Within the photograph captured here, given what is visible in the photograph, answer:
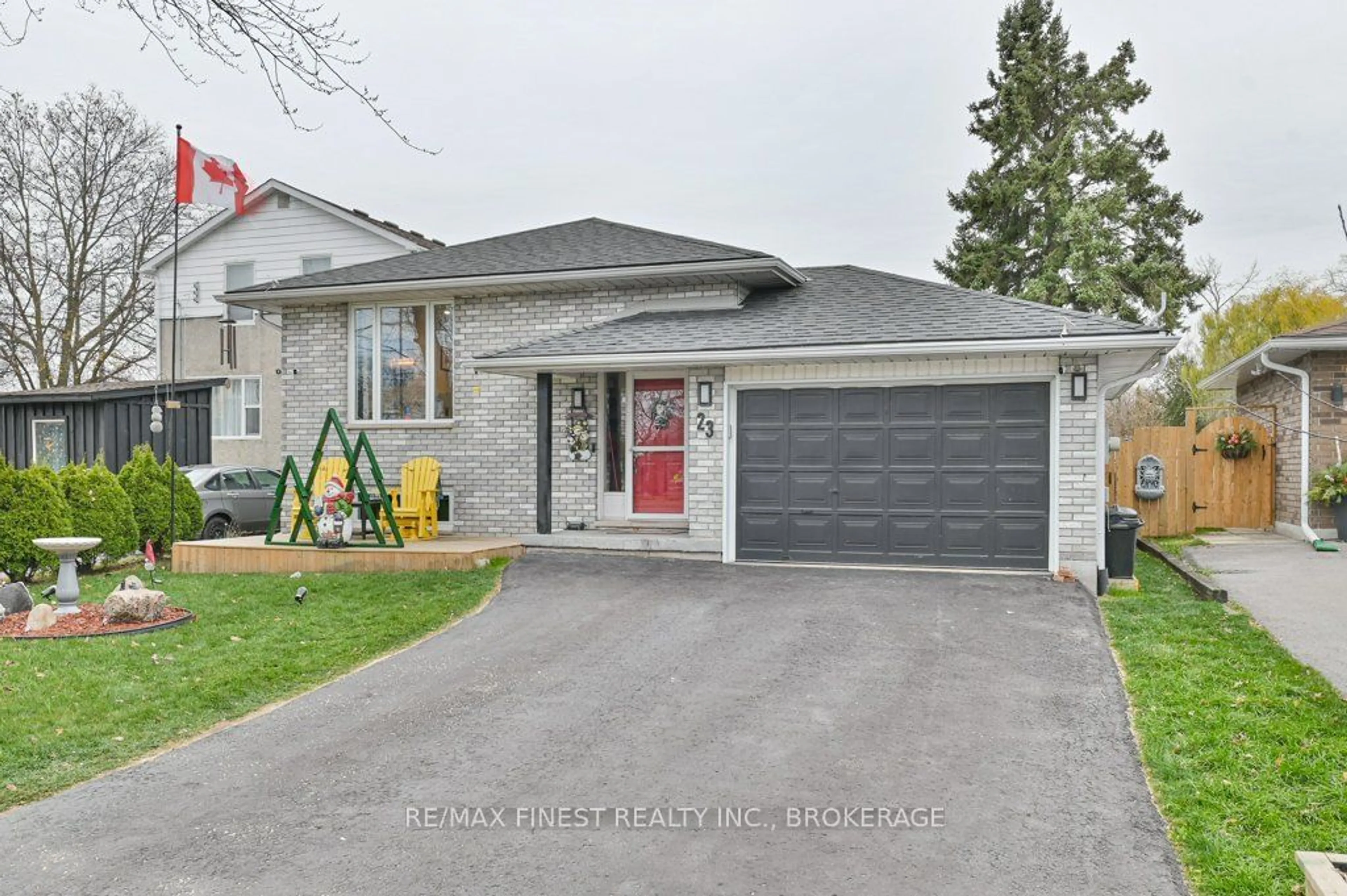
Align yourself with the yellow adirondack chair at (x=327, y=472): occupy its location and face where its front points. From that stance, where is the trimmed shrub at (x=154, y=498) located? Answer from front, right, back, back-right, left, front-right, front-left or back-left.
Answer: right

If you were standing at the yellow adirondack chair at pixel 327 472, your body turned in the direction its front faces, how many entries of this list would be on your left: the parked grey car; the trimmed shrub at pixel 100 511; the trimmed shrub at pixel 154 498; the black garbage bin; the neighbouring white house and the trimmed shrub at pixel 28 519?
1

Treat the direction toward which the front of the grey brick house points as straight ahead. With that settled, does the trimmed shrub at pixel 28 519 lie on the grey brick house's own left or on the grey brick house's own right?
on the grey brick house's own right

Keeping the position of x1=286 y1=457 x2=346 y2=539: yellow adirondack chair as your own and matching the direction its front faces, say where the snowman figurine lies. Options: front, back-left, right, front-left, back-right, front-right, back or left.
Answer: front-left

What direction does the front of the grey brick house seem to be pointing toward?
toward the camera

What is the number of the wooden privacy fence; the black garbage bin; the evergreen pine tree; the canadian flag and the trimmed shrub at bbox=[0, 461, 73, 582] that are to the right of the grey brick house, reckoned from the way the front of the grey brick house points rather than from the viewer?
2

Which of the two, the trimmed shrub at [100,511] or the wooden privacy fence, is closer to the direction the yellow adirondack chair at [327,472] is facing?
the trimmed shrub

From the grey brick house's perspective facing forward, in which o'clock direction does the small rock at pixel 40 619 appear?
The small rock is roughly at 2 o'clock from the grey brick house.

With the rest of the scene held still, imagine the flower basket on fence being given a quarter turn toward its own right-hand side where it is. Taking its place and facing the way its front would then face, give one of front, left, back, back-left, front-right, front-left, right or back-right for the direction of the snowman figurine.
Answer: front-left

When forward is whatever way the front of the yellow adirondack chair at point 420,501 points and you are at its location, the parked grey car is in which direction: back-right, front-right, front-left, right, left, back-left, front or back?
right

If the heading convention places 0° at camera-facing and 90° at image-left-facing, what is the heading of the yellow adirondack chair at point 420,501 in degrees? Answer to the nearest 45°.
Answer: approximately 45°

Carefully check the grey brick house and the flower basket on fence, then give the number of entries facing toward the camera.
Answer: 2

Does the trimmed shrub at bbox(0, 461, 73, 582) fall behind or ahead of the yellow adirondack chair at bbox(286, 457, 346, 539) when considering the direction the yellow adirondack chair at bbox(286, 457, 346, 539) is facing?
ahead

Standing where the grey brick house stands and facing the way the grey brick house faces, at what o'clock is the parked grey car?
The parked grey car is roughly at 4 o'clock from the grey brick house.

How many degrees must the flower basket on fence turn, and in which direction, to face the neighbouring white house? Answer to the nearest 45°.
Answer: approximately 90° to its right
